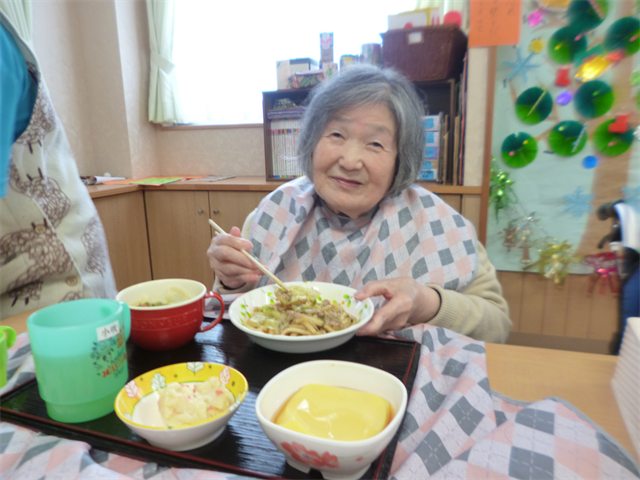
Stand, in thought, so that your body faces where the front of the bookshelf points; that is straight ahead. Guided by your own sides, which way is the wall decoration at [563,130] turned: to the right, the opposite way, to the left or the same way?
the same way

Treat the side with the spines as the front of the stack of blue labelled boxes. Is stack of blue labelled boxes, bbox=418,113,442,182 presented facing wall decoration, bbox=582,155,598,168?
no

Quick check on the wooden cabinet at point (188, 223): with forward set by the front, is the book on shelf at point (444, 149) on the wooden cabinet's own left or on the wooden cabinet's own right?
on the wooden cabinet's own left

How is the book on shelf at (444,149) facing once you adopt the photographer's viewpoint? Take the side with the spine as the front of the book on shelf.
facing the viewer

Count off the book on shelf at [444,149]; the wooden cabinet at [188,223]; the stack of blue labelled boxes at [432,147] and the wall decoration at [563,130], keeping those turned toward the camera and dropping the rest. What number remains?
4

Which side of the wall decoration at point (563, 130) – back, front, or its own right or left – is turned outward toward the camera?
front

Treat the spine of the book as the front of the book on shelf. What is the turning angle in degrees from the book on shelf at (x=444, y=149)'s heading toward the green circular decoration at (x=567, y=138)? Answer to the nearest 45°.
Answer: approximately 90° to its left

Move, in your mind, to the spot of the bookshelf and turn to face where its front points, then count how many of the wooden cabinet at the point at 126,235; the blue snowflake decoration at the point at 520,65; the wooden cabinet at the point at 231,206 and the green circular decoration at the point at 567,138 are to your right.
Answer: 2

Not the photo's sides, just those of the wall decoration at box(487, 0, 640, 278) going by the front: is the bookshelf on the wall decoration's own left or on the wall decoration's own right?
on the wall decoration's own right

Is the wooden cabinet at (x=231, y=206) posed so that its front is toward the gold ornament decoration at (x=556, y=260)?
no

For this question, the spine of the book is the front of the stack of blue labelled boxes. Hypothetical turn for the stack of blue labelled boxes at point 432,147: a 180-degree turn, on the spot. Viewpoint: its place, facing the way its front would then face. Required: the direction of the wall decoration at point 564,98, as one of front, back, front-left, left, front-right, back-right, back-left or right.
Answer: right

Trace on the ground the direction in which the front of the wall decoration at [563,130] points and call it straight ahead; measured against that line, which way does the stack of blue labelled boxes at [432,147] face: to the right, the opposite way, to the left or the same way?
the same way

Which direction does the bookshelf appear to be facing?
toward the camera

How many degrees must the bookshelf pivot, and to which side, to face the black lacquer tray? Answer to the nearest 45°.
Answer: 0° — it already faces it
